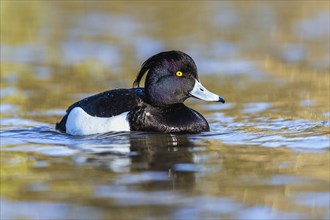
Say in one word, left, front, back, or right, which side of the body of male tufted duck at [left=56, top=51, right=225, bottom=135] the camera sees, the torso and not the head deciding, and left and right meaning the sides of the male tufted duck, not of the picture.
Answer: right
